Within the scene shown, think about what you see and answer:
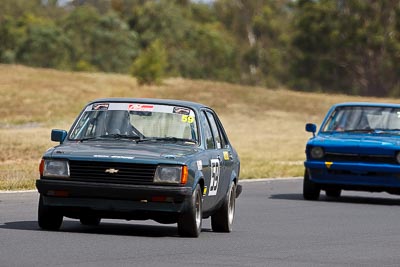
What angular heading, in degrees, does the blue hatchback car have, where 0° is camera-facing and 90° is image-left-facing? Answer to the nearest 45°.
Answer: approximately 0°
